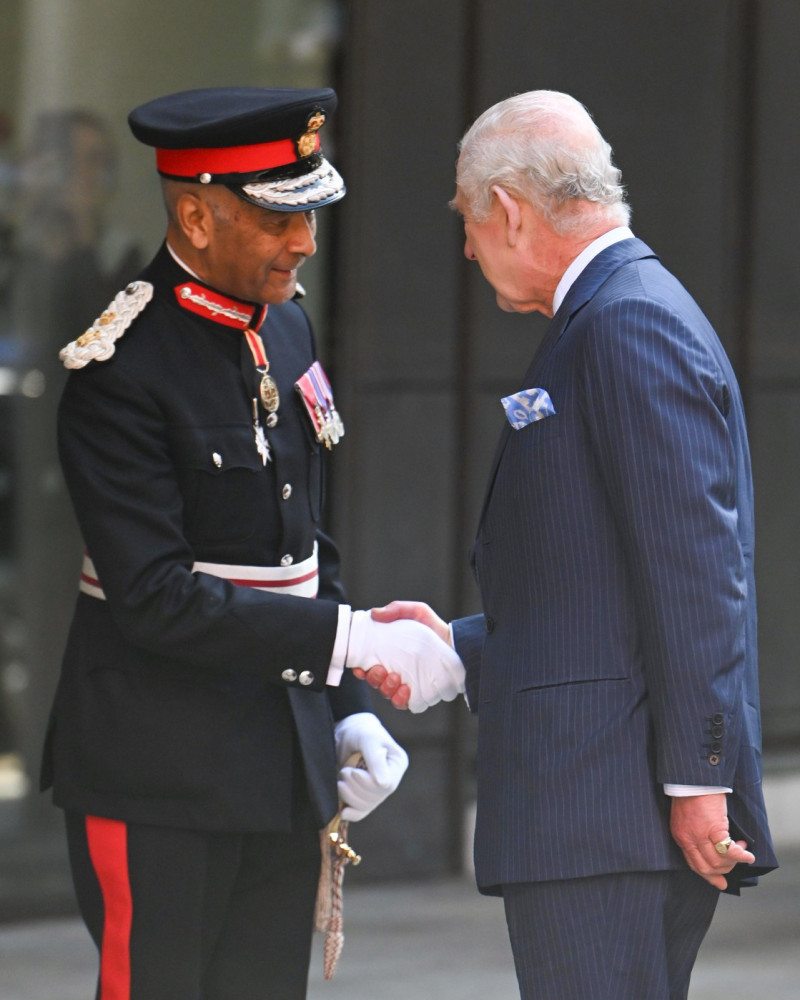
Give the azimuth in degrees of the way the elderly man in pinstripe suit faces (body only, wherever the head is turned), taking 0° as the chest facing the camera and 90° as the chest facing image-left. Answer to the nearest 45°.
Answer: approximately 90°

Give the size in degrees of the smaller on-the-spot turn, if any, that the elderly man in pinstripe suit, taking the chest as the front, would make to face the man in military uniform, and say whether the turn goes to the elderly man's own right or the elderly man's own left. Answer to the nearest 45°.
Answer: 0° — they already face them

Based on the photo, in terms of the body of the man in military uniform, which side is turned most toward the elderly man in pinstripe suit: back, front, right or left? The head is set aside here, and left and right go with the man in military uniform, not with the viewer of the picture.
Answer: front

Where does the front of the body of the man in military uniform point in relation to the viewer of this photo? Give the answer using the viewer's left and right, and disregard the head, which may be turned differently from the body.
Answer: facing the viewer and to the right of the viewer

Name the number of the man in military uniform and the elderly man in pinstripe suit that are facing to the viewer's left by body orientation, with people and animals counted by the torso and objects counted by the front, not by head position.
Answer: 1
